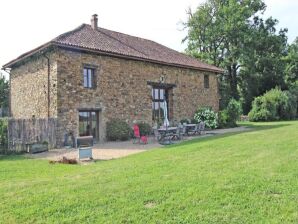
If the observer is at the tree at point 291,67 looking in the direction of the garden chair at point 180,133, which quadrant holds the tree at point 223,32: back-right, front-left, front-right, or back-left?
front-right

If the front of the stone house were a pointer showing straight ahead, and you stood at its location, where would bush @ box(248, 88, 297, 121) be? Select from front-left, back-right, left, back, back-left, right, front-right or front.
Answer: left

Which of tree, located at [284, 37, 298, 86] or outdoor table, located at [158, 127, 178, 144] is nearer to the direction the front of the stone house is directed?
the outdoor table

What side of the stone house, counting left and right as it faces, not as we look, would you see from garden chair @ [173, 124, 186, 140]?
front

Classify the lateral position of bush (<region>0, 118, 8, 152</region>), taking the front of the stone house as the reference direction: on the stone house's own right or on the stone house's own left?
on the stone house's own right

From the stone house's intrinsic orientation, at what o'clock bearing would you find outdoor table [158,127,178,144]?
The outdoor table is roughly at 12 o'clock from the stone house.

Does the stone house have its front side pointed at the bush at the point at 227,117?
no

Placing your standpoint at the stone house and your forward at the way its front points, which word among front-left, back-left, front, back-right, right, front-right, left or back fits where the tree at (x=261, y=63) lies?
left

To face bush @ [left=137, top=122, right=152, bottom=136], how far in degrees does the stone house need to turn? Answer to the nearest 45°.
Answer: approximately 45° to its left

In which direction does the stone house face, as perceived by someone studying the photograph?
facing the viewer and to the right of the viewer

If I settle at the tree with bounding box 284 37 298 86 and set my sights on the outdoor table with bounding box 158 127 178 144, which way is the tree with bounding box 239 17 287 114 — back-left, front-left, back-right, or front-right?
front-right

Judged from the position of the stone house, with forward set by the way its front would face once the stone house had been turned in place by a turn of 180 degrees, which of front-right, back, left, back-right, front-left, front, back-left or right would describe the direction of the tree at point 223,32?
right

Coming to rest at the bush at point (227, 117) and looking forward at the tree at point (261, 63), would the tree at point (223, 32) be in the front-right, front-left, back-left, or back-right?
front-left

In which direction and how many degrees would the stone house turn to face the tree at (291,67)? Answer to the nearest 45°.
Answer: approximately 90° to its left
